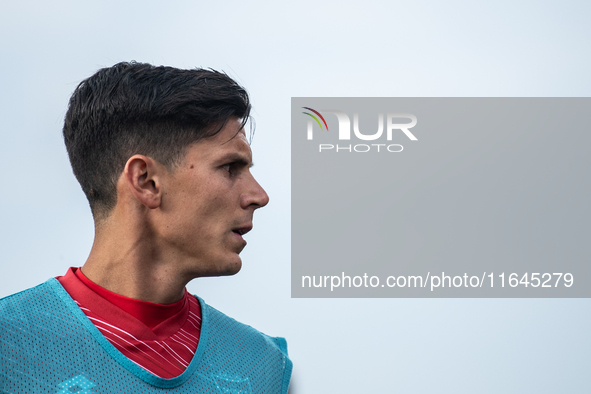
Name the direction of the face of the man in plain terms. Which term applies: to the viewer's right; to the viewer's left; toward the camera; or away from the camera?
to the viewer's right

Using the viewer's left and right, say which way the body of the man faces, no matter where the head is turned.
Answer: facing the viewer and to the right of the viewer
